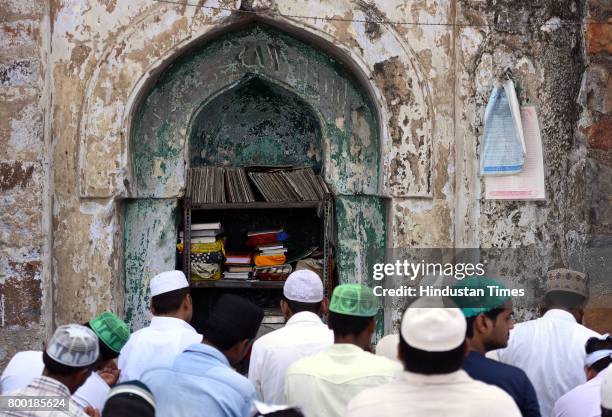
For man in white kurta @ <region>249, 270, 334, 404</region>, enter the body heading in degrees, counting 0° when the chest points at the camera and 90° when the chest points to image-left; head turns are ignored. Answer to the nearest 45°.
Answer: approximately 180°

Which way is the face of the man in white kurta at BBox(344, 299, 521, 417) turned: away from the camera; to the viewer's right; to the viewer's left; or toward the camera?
away from the camera

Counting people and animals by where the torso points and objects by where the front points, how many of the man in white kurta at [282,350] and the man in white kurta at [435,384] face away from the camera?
2

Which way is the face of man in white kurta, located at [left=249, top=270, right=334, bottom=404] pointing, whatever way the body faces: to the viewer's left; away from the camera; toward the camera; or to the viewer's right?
away from the camera

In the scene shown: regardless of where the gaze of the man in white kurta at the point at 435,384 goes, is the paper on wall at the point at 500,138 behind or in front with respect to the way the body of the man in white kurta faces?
in front

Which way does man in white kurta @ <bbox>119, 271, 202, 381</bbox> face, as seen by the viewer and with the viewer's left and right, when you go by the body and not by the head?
facing away from the viewer and to the right of the viewer

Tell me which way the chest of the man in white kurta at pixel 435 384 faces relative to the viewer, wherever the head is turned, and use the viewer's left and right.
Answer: facing away from the viewer

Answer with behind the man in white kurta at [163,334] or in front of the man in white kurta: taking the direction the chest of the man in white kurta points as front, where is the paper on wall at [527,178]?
in front

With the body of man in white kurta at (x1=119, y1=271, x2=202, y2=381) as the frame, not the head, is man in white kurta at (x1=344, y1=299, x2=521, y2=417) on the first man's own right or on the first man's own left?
on the first man's own right
